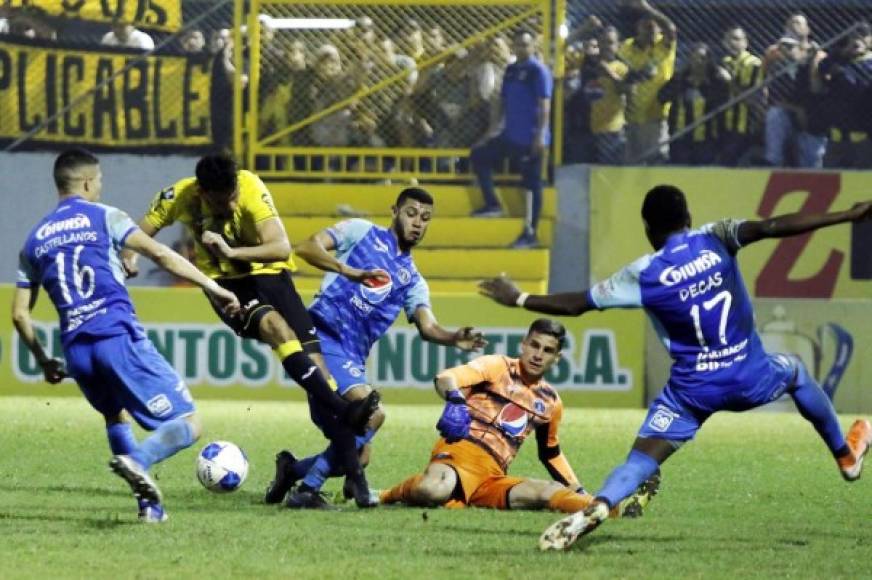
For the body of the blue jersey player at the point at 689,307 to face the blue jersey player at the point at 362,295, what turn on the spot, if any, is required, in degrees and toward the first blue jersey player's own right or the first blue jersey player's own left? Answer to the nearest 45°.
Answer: approximately 45° to the first blue jersey player's own left

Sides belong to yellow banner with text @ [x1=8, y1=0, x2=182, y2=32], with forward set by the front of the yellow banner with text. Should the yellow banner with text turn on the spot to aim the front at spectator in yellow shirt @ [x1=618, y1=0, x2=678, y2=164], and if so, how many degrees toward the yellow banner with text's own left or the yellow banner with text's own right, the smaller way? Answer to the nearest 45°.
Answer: approximately 90° to the yellow banner with text's own left

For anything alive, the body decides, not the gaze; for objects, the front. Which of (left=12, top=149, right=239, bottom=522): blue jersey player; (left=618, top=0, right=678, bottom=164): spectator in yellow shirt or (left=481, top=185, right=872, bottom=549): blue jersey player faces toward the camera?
the spectator in yellow shirt

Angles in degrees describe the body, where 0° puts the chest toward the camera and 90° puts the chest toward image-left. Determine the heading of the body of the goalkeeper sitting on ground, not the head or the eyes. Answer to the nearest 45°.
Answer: approximately 0°

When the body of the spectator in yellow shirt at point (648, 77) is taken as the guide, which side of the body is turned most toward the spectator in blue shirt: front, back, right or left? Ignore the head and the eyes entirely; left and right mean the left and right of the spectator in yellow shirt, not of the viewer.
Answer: right

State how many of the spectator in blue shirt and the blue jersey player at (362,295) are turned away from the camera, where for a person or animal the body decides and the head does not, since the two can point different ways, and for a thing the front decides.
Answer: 0

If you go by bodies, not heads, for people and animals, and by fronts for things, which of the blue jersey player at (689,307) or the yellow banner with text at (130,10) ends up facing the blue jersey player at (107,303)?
the yellow banner with text

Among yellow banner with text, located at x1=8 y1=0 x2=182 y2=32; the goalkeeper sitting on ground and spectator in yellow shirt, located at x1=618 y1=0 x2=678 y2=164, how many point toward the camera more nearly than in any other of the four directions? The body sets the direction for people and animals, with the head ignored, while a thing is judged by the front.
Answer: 3

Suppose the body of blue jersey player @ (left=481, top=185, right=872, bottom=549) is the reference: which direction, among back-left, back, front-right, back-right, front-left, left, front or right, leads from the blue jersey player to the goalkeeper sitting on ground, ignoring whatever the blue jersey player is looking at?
front-left

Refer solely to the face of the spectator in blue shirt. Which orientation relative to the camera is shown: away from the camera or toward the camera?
toward the camera

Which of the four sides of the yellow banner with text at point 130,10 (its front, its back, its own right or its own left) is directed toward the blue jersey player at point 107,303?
front

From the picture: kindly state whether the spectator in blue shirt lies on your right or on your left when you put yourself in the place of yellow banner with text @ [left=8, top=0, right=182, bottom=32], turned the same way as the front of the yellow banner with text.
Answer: on your left

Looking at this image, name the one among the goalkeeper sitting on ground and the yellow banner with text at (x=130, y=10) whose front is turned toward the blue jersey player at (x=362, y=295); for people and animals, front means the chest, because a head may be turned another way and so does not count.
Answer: the yellow banner with text

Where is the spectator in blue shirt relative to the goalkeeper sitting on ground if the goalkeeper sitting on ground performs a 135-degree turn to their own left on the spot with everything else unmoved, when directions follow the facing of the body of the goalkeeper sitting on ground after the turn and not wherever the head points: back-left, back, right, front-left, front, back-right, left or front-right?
front-left

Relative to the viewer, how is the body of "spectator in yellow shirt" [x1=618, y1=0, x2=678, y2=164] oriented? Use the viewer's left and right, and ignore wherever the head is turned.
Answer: facing the viewer

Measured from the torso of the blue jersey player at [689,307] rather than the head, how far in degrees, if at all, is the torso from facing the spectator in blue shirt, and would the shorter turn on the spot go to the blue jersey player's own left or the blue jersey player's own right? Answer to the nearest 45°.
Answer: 0° — they already face them

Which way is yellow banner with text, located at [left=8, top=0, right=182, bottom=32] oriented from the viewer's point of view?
toward the camera
